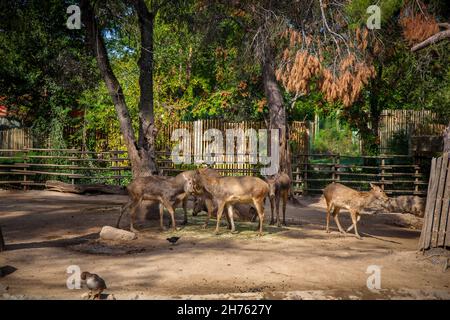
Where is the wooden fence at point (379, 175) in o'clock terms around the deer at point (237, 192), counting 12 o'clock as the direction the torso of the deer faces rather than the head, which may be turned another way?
The wooden fence is roughly at 4 o'clock from the deer.

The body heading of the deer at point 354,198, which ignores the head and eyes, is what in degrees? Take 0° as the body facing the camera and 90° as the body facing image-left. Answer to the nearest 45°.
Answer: approximately 270°

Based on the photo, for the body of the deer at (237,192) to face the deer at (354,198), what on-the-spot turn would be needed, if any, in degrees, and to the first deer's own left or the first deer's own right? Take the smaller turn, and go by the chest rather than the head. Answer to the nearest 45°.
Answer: approximately 180°

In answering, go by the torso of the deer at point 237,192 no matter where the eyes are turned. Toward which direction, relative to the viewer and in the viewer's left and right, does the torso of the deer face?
facing to the left of the viewer

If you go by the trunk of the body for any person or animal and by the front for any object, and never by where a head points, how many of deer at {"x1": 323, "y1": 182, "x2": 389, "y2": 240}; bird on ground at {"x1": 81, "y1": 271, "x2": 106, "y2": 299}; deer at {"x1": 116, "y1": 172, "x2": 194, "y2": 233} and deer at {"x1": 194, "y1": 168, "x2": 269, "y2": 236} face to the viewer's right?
2

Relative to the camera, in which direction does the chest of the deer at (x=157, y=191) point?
to the viewer's right

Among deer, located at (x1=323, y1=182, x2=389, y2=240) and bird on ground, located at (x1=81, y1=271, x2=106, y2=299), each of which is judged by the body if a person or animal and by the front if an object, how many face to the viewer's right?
1

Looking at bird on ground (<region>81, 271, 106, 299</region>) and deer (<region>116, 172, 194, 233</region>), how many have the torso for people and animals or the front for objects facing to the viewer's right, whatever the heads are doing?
1

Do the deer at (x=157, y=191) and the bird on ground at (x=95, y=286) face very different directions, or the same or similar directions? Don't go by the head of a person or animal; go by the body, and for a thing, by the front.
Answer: very different directions

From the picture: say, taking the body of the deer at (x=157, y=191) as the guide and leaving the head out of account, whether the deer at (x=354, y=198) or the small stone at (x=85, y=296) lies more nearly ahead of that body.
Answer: the deer

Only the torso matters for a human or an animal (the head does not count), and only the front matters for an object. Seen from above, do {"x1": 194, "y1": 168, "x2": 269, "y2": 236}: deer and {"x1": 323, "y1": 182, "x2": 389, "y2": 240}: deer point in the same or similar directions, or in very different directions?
very different directions

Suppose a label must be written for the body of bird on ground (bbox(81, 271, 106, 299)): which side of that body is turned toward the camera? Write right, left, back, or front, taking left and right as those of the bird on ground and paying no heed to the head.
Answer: left

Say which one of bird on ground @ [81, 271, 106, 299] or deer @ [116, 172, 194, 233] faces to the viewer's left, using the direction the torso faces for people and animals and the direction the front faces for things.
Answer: the bird on ground

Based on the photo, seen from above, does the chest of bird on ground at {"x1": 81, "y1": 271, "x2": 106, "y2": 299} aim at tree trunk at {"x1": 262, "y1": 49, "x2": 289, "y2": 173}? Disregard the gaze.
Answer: no

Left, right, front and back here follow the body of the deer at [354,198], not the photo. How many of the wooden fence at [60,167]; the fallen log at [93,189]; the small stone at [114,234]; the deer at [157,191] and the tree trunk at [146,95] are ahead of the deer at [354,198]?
0

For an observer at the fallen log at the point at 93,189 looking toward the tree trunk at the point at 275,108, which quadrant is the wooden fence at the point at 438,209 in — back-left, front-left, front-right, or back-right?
front-right

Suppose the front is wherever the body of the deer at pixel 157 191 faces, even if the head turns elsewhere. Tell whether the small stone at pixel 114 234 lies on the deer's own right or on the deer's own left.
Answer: on the deer's own right
